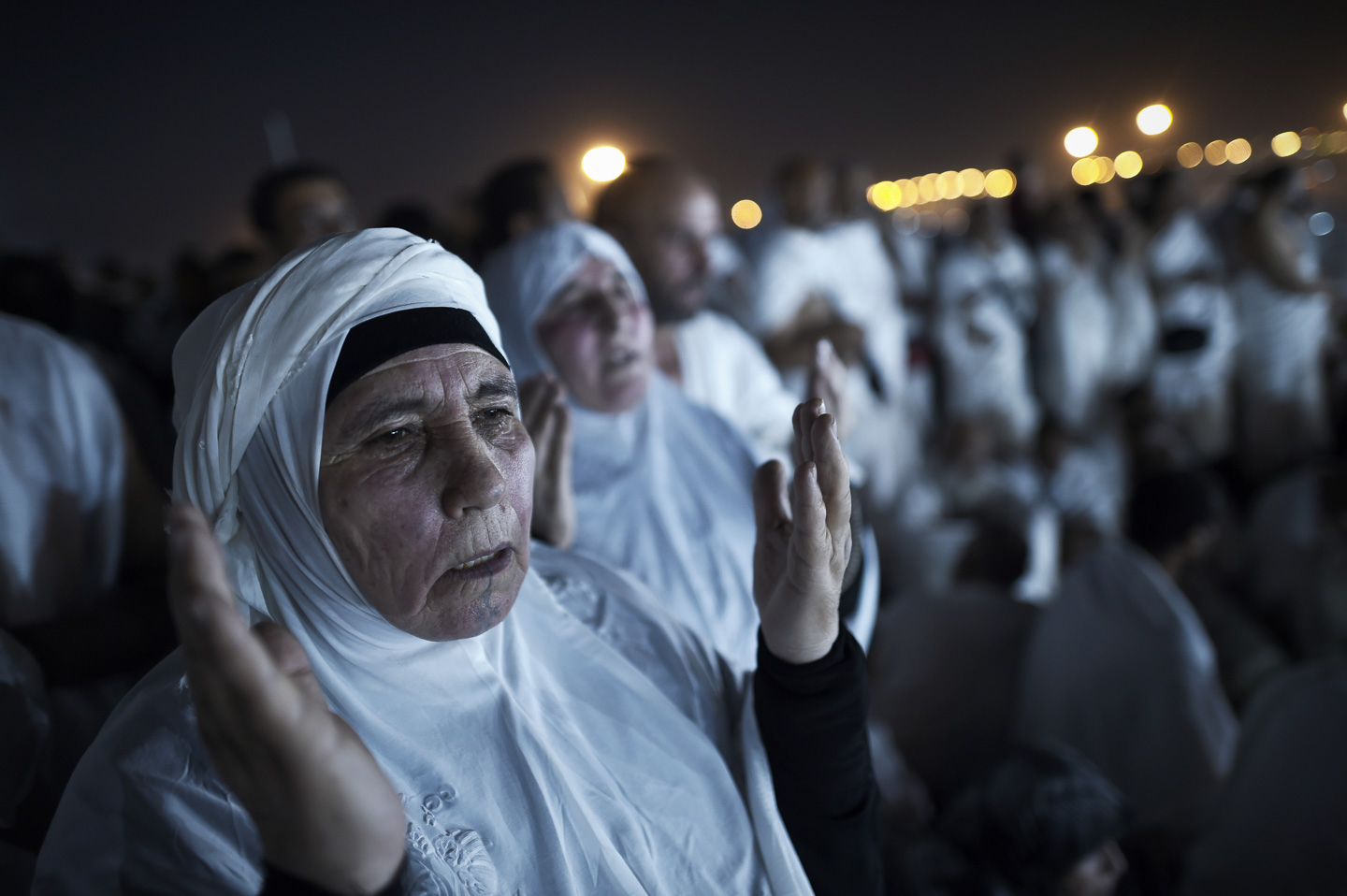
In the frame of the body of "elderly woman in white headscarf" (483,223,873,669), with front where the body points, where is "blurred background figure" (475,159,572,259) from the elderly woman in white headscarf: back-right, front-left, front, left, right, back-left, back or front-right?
back-left

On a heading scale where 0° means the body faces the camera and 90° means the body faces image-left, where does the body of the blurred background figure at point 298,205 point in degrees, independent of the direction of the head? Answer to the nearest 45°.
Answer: approximately 315°
